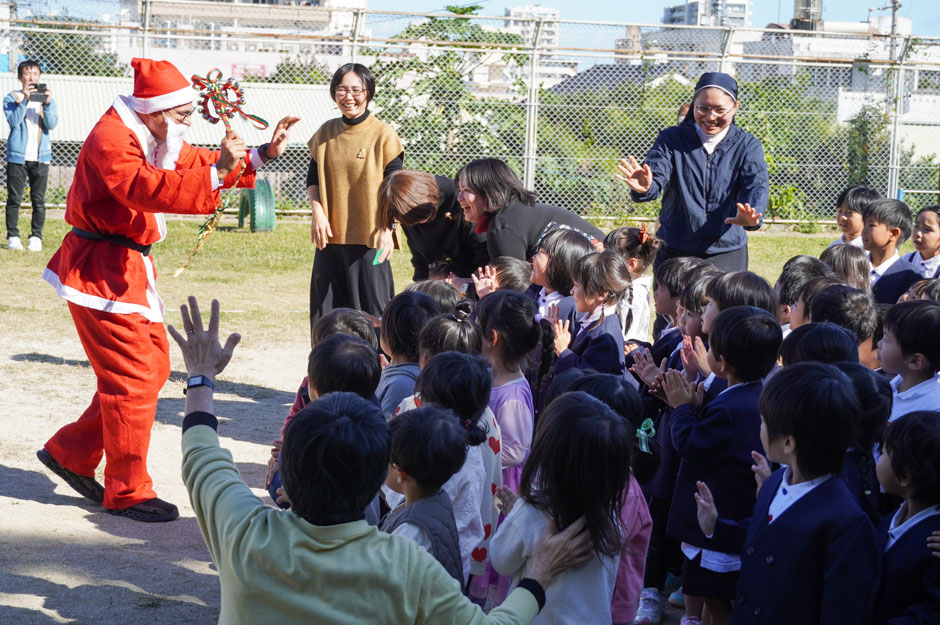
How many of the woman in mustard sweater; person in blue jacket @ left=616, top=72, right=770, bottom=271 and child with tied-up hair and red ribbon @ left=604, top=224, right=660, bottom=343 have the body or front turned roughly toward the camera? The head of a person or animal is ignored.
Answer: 2

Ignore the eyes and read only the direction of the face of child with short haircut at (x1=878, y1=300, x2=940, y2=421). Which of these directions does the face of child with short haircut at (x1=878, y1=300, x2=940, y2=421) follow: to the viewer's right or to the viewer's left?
to the viewer's left

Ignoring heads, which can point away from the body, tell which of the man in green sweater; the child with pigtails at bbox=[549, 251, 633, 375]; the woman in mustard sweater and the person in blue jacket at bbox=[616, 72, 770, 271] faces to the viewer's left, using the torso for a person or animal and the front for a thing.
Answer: the child with pigtails

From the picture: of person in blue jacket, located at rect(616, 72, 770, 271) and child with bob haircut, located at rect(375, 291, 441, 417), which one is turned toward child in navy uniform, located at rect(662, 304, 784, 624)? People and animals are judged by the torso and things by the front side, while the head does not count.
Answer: the person in blue jacket

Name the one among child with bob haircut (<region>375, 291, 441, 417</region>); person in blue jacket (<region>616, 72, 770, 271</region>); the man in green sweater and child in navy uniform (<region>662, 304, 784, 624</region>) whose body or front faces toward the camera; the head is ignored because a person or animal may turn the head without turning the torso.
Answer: the person in blue jacket

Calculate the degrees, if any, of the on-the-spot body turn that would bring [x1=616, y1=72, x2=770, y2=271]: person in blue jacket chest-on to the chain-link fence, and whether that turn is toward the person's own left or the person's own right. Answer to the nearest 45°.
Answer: approximately 180°

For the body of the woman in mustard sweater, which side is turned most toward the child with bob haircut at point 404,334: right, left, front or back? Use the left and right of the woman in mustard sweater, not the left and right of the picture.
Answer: front

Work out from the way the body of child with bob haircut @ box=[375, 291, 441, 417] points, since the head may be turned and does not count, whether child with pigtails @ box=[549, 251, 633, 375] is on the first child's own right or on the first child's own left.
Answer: on the first child's own right

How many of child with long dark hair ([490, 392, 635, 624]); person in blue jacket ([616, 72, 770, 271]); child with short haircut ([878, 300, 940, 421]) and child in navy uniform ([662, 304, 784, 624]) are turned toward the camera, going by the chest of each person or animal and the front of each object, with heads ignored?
1

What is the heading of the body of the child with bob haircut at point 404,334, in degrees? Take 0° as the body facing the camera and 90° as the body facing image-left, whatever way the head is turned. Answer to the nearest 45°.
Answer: approximately 135°

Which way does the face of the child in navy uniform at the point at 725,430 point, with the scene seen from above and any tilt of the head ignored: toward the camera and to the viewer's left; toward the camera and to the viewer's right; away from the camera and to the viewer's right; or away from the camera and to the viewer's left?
away from the camera and to the viewer's left

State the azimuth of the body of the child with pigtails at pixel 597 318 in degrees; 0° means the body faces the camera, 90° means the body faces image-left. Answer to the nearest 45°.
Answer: approximately 90°

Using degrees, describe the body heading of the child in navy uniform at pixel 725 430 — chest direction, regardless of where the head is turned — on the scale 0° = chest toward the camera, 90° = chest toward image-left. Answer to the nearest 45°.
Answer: approximately 135°

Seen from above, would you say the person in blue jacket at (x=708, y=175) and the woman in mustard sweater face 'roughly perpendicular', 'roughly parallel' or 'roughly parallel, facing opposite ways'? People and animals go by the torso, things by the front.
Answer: roughly parallel

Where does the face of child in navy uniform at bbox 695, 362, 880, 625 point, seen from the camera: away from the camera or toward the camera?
away from the camera

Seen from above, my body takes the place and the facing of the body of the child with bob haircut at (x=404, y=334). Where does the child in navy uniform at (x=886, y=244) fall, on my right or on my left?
on my right

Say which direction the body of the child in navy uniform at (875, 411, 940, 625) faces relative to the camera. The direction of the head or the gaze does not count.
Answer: to the viewer's left

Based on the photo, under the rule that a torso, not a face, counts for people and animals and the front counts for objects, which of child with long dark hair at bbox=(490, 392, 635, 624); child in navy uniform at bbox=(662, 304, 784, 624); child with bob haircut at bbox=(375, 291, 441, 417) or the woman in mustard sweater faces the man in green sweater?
the woman in mustard sweater

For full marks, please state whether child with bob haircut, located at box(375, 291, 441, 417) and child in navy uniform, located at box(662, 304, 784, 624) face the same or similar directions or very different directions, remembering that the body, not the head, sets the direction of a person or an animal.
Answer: same or similar directions

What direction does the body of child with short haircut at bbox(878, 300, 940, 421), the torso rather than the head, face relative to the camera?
to the viewer's left

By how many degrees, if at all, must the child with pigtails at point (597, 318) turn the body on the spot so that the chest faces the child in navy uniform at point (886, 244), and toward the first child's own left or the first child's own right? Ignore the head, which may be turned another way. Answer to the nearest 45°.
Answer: approximately 135° to the first child's own right

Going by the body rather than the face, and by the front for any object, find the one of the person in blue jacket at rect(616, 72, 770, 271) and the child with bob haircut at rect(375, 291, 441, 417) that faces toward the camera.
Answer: the person in blue jacket
